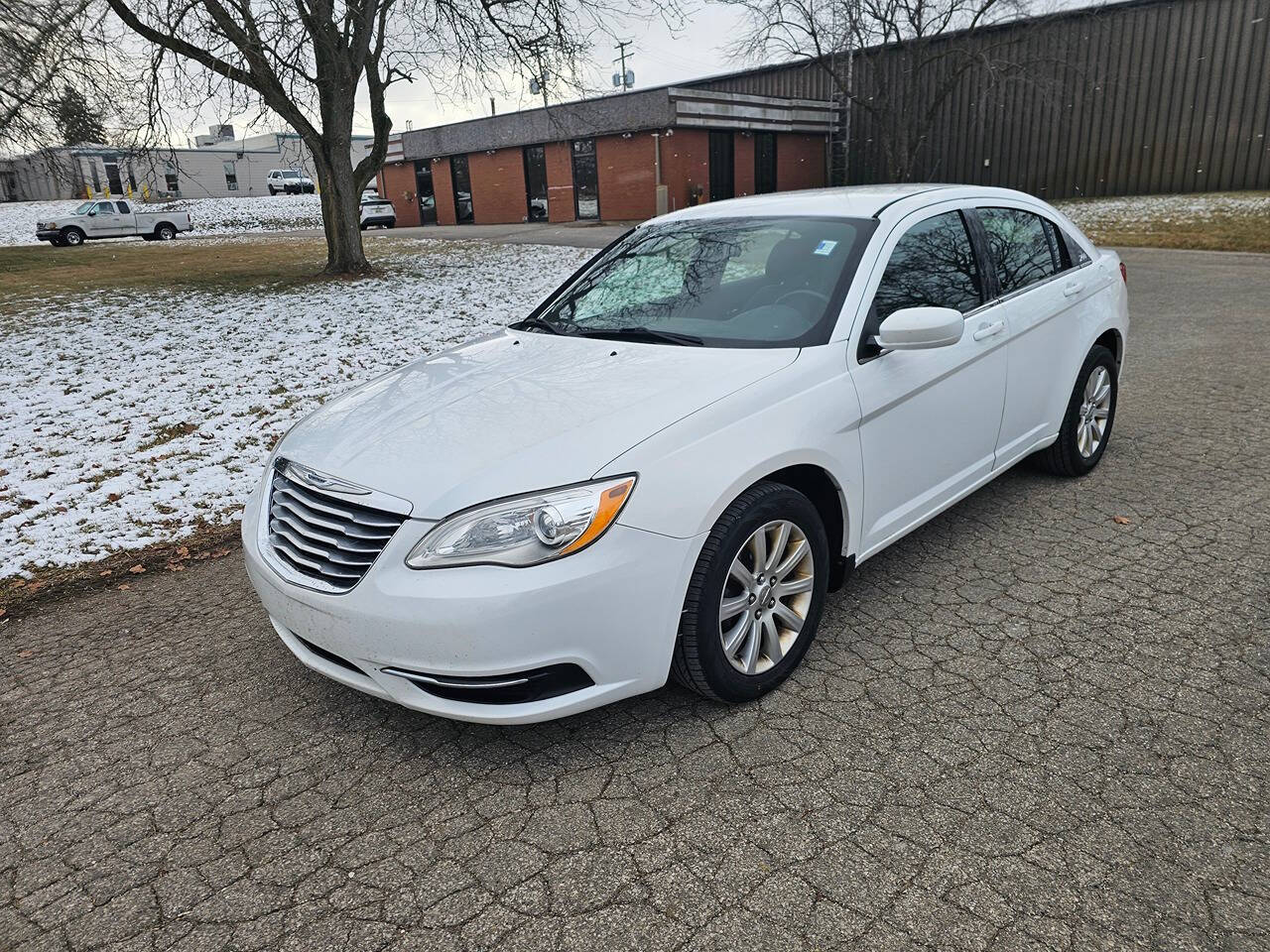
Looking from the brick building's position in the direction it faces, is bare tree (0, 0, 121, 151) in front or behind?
in front

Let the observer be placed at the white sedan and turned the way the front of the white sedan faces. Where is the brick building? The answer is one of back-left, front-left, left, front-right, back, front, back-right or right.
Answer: back-right

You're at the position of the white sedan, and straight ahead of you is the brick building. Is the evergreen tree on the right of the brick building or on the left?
left

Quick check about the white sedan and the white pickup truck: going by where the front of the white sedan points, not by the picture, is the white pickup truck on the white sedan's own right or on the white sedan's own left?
on the white sedan's own right

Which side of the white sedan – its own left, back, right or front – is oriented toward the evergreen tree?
right

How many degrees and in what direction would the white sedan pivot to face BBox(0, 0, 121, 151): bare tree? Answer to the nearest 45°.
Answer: approximately 90° to its right

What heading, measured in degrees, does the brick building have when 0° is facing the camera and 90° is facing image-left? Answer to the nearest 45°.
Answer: approximately 45°

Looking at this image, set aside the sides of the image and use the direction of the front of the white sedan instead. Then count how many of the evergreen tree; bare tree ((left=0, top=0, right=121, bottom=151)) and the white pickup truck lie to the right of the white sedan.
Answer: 3

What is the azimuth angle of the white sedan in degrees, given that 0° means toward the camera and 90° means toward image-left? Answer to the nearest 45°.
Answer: approximately 45°
